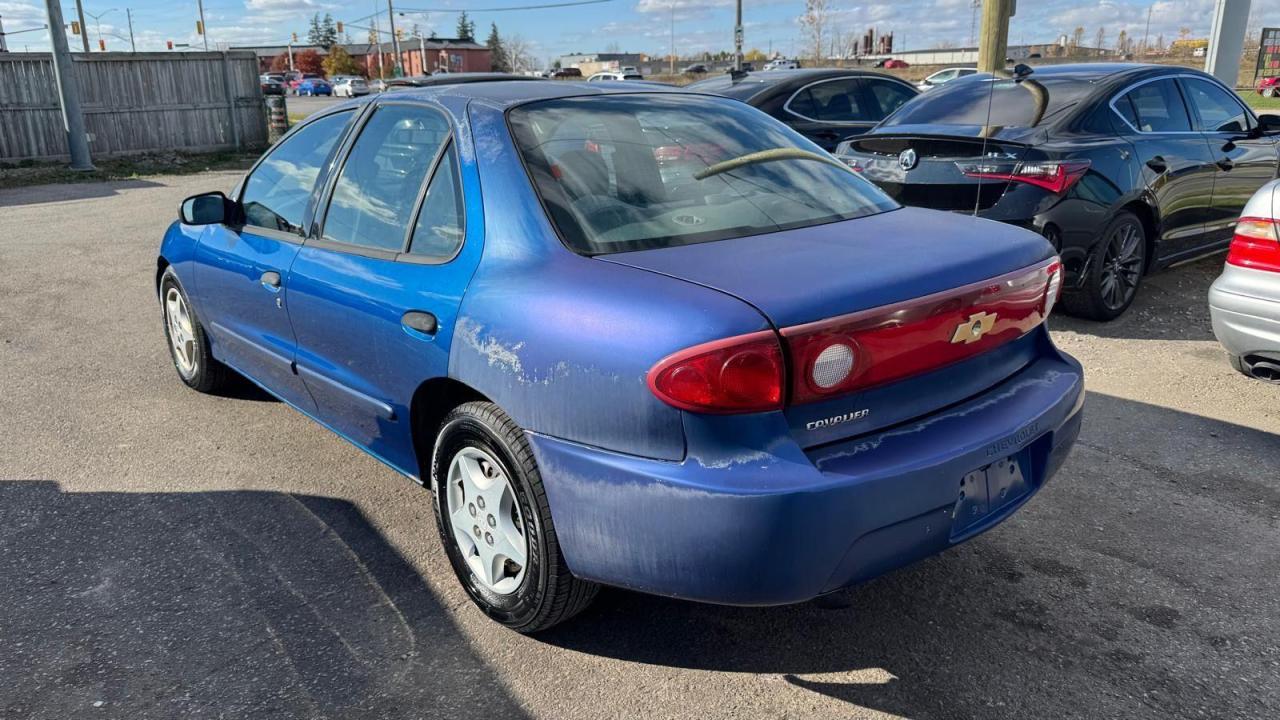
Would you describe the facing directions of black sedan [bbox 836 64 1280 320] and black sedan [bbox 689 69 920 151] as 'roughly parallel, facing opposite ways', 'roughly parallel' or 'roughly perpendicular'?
roughly parallel

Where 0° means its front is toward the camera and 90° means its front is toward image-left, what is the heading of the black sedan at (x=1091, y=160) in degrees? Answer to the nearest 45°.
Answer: approximately 225°

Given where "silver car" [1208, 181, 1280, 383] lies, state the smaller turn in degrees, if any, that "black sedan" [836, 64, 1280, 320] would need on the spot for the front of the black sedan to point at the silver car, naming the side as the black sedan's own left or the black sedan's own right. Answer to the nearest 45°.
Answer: approximately 135° to the black sedan's own right

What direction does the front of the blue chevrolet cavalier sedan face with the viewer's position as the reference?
facing away from the viewer and to the left of the viewer

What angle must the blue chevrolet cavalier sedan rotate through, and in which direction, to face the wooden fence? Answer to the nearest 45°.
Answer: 0° — it already faces it

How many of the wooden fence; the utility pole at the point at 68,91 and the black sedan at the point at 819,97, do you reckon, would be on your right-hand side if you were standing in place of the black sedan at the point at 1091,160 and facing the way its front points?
0

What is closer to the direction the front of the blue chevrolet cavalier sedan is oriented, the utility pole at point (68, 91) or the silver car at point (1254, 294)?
the utility pole

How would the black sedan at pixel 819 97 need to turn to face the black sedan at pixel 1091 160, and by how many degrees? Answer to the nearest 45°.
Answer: approximately 90° to its right

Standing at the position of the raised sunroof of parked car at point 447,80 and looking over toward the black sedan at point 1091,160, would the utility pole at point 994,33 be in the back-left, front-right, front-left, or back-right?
front-left

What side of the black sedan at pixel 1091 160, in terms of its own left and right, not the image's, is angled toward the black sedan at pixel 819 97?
left

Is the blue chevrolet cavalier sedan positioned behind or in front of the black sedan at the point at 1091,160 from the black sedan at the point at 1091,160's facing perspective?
behind

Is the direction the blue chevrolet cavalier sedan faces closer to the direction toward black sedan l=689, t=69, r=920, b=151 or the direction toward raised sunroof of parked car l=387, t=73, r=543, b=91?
the raised sunroof of parked car

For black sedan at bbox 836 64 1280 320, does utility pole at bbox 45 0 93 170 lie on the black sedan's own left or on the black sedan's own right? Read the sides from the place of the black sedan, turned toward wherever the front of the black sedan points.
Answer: on the black sedan's own left

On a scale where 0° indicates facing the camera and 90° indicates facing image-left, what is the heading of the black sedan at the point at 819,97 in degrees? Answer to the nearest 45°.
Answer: approximately 225°

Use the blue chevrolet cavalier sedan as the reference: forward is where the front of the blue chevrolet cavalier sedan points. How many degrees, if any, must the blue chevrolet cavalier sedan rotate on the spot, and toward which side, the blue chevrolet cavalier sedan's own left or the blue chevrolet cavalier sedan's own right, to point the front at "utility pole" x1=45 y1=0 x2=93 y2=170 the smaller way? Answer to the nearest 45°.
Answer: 0° — it already faces it

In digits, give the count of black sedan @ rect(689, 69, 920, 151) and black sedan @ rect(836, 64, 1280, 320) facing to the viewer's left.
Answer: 0

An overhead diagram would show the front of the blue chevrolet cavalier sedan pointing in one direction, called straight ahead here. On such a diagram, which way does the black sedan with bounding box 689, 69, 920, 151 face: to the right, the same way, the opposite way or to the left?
to the right
